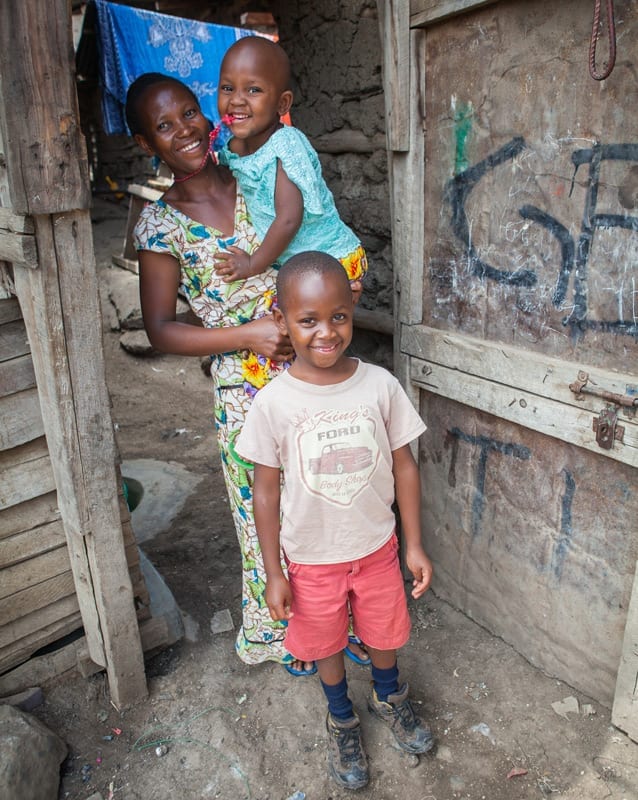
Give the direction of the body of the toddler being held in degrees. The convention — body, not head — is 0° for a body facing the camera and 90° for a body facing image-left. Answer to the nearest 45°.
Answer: approximately 45°

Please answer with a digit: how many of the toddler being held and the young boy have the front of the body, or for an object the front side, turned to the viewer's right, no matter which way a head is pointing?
0

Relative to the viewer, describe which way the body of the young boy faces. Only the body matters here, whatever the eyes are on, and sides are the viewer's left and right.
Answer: facing the viewer

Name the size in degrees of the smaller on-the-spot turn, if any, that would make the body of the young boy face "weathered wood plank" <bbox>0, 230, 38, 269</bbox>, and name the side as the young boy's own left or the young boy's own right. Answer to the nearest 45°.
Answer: approximately 90° to the young boy's own right

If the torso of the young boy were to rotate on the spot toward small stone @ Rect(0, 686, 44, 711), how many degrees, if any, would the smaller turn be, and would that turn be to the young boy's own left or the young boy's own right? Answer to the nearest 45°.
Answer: approximately 90° to the young boy's own right

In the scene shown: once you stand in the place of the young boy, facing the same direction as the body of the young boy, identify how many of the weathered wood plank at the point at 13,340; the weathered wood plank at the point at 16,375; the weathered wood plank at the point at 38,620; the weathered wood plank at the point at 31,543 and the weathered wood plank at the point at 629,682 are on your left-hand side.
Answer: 1

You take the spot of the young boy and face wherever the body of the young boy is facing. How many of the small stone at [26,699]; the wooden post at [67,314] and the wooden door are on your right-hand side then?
2
